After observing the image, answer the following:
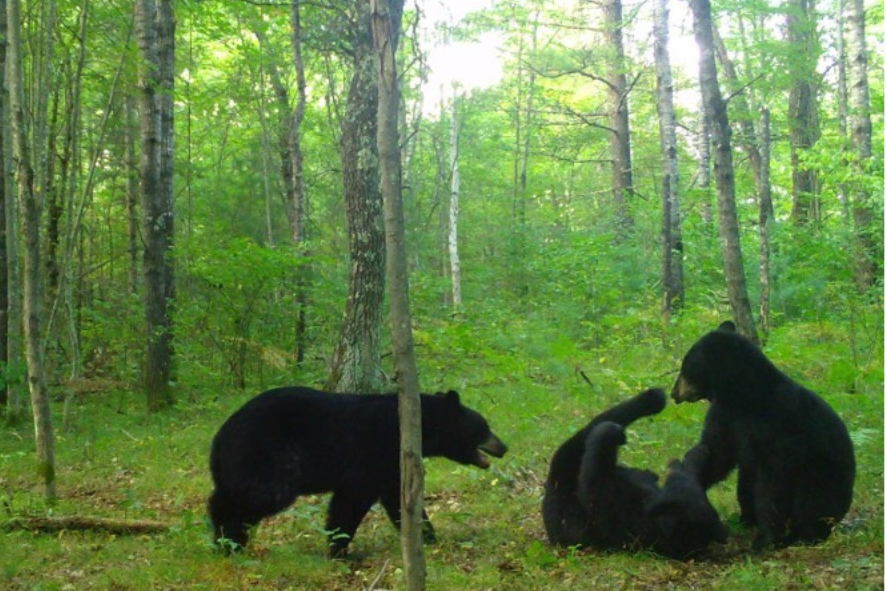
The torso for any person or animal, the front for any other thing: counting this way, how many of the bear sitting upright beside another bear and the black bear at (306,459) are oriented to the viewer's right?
1

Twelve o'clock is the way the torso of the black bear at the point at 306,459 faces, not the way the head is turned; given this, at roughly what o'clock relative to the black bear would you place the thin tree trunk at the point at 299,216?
The thin tree trunk is roughly at 9 o'clock from the black bear.

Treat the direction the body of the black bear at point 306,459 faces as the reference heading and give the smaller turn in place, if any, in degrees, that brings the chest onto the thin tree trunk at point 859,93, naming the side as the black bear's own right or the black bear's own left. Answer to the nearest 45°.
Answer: approximately 45° to the black bear's own left

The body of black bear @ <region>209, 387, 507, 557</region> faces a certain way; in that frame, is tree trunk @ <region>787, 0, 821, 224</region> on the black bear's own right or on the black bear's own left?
on the black bear's own left

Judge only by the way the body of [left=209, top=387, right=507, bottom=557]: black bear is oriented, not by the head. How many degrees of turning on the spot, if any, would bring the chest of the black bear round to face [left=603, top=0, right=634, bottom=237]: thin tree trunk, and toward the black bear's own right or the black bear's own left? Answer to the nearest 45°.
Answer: approximately 45° to the black bear's own left

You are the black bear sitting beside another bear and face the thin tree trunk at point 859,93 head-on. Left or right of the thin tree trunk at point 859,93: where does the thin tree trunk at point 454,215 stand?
left

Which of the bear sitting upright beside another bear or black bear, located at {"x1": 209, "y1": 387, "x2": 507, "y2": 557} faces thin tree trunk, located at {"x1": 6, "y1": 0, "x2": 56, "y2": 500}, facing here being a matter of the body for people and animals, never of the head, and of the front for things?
the bear sitting upright beside another bear

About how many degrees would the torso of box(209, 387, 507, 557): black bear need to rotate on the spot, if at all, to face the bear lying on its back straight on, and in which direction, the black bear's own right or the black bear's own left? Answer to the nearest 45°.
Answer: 0° — it already faces it

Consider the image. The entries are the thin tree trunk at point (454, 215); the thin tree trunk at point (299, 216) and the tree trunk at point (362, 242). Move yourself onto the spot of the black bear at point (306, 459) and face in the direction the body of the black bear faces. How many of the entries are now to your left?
3

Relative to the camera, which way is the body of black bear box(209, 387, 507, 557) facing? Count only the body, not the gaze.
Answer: to the viewer's right

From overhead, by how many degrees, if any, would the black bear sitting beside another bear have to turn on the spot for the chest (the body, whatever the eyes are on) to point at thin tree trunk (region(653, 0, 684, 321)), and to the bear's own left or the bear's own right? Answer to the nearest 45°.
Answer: approximately 90° to the bear's own right

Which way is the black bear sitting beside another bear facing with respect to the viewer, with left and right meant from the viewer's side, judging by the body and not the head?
facing to the left of the viewer

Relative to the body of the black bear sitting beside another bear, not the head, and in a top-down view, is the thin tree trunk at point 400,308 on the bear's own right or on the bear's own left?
on the bear's own left
